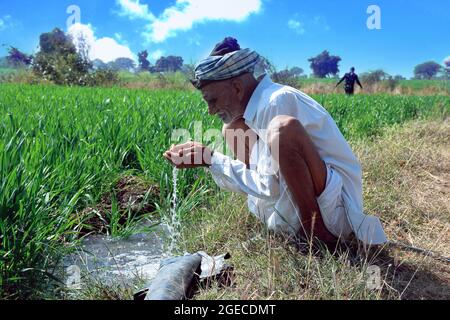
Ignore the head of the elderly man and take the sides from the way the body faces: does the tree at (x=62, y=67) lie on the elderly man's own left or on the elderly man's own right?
on the elderly man's own right

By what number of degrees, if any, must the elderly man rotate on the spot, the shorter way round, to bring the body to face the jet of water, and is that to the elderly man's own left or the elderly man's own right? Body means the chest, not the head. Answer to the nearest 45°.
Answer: approximately 45° to the elderly man's own right

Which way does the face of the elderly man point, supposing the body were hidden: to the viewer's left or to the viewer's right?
to the viewer's left

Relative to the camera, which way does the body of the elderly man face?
to the viewer's left

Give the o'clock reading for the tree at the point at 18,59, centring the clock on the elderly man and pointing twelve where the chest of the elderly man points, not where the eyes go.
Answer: The tree is roughly at 2 o'clock from the elderly man.

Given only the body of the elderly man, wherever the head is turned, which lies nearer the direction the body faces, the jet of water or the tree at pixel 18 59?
the jet of water
